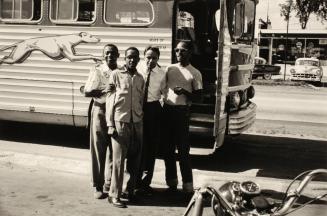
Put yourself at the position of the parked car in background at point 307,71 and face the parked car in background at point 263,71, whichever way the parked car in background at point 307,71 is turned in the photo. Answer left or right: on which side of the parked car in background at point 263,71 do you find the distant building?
right

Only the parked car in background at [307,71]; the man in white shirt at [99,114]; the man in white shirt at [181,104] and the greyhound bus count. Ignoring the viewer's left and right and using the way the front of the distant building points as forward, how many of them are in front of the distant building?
4

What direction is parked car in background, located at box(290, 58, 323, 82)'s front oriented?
toward the camera

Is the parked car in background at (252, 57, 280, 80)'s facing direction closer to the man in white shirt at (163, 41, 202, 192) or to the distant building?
the man in white shirt

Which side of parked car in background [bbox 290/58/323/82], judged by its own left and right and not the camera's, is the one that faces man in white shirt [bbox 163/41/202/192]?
front

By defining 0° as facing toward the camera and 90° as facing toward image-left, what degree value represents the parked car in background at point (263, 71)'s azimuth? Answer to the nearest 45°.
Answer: approximately 90°

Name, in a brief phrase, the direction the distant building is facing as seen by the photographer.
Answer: facing the viewer

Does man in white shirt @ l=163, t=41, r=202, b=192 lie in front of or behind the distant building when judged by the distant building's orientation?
in front

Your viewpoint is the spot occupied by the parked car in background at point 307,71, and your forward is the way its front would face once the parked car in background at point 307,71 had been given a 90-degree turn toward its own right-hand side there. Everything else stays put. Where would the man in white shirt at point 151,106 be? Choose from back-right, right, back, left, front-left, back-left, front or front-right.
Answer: left

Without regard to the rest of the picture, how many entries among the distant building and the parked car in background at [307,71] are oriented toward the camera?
2

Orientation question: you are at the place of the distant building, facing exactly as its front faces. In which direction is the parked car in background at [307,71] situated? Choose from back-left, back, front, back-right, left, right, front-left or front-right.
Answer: front

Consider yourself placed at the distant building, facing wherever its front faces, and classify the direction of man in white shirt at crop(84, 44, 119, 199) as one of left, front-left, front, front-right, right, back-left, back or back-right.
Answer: front
